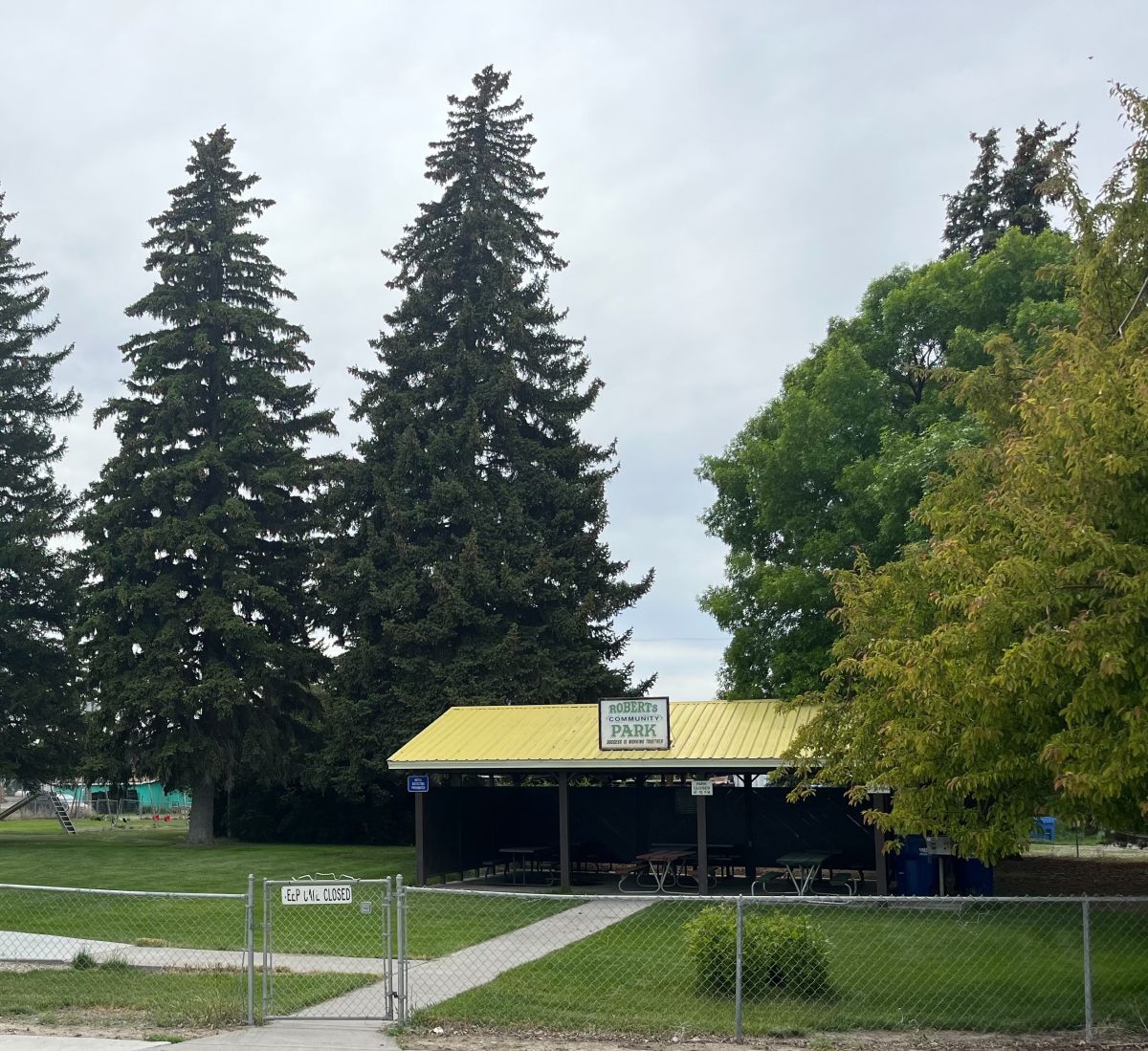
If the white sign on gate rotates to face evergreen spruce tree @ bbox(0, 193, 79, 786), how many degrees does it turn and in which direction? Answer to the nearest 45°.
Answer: approximately 180°

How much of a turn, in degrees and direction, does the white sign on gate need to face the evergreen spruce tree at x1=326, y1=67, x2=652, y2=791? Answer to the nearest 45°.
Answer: approximately 180°

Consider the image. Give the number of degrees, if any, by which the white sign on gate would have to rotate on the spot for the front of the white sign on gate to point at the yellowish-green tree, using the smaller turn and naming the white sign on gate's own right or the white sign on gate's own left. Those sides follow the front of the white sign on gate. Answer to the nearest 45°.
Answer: approximately 90° to the white sign on gate's own left

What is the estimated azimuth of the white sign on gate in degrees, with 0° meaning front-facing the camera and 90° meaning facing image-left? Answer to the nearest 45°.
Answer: approximately 0°

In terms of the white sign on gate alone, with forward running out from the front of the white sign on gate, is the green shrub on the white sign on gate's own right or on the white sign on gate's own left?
on the white sign on gate's own left

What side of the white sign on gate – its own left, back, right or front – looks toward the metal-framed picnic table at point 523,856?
back

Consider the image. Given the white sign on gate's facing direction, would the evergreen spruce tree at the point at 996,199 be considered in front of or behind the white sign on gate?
behind
